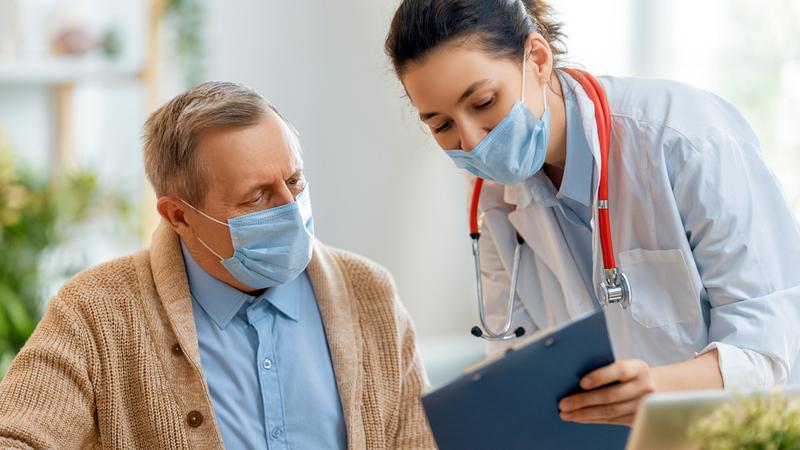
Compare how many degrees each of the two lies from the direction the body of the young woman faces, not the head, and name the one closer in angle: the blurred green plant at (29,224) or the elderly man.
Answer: the elderly man

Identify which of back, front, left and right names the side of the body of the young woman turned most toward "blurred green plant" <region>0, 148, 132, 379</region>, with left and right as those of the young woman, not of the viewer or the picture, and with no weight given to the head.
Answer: right

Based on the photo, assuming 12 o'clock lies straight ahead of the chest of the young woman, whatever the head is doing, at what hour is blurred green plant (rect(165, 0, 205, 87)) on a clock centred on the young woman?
The blurred green plant is roughly at 3 o'clock from the young woman.

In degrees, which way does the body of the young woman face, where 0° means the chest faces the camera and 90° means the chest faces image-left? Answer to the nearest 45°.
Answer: approximately 45°

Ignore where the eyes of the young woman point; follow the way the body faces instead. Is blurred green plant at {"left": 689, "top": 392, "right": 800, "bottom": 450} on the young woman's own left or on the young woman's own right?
on the young woman's own left

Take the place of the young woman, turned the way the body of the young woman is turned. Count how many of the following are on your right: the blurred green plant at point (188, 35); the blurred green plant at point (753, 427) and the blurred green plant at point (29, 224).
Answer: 2

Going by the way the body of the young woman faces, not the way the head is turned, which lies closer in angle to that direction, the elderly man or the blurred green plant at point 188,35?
the elderly man

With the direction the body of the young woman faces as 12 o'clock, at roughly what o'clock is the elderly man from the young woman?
The elderly man is roughly at 1 o'clock from the young woman.
